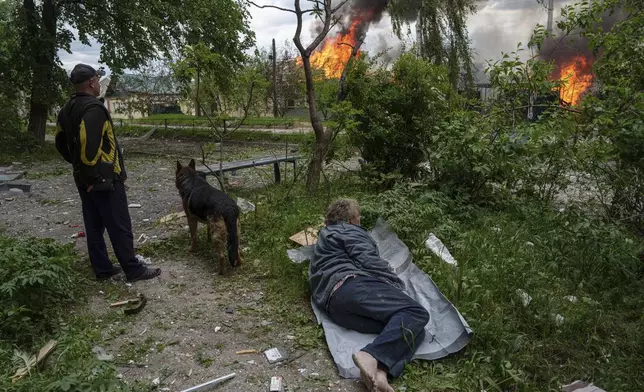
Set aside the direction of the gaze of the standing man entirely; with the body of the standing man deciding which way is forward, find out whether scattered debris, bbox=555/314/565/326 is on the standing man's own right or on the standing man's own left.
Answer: on the standing man's own right

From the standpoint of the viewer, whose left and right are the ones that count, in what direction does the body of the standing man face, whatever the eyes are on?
facing away from the viewer and to the right of the viewer

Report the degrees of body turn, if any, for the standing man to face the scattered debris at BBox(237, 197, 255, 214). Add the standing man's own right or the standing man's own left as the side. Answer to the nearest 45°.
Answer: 0° — they already face it

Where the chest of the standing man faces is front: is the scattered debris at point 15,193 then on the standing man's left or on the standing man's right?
on the standing man's left

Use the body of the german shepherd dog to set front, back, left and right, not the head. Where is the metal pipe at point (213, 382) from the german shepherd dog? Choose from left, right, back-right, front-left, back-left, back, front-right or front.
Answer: back-left

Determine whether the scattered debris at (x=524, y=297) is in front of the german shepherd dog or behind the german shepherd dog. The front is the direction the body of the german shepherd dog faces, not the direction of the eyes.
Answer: behind

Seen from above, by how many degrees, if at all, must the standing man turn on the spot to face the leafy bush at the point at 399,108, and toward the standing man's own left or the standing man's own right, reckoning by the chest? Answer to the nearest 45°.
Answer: approximately 45° to the standing man's own right

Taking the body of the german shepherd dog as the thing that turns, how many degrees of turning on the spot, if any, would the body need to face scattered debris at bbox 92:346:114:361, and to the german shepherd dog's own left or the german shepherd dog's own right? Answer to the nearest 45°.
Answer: approximately 90° to the german shepherd dog's own left

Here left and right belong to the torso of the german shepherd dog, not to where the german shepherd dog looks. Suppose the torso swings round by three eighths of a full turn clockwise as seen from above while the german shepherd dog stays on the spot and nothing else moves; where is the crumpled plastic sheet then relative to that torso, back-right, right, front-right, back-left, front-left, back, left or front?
front-right

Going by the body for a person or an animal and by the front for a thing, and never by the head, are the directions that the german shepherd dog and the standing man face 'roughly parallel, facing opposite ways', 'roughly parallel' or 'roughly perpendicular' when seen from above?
roughly perpendicular

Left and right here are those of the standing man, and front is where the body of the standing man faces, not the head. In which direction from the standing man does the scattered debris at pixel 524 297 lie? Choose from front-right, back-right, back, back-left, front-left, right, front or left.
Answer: right

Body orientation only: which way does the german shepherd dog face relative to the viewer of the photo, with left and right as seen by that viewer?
facing away from the viewer and to the left of the viewer
